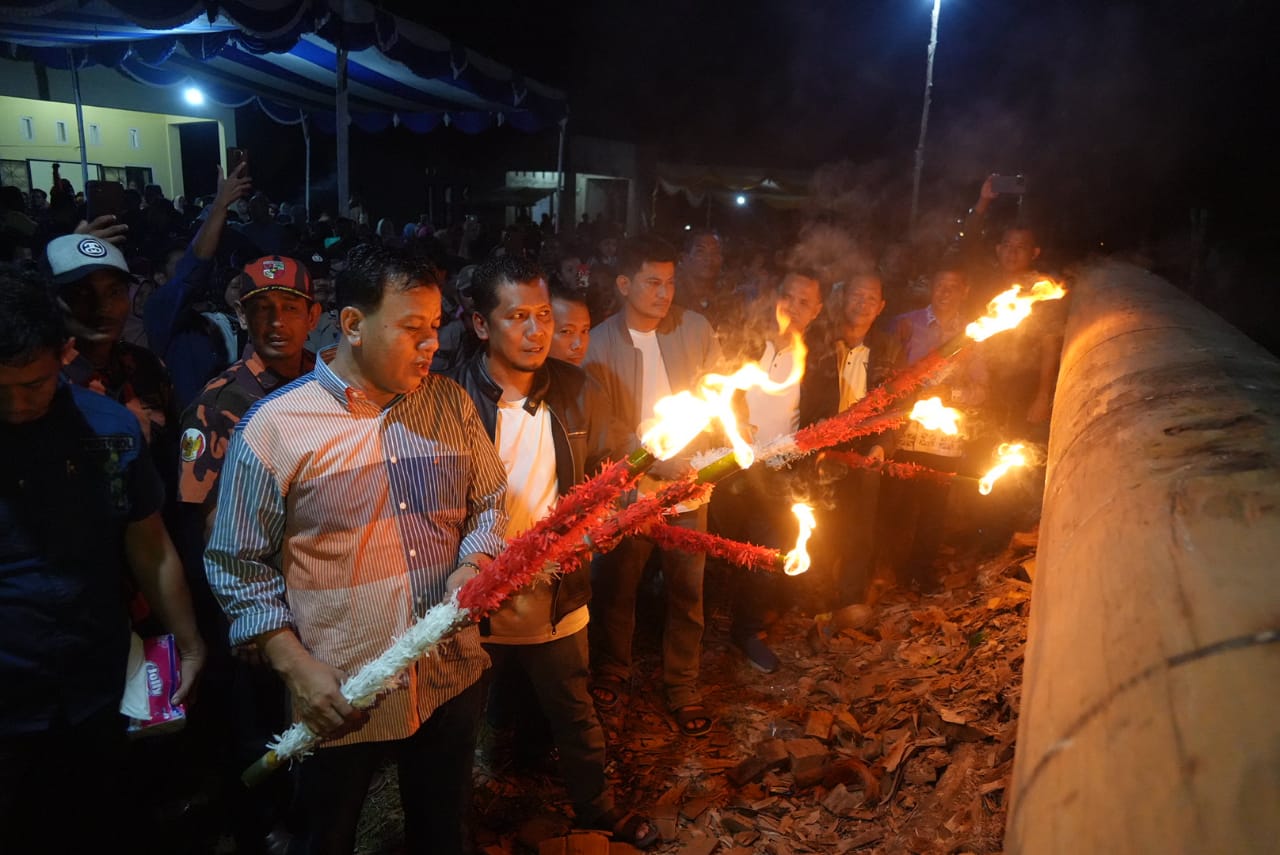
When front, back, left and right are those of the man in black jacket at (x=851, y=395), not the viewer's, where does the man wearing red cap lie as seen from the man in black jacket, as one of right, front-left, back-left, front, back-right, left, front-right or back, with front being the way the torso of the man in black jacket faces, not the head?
front-right

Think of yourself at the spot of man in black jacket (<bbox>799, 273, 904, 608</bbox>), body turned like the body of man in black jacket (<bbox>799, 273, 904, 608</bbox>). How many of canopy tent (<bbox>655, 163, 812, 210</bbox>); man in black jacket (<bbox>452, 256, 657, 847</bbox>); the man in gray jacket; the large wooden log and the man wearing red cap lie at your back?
1

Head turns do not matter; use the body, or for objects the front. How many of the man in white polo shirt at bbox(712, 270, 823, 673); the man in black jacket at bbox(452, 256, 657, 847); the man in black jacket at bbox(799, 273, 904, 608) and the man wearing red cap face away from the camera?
0

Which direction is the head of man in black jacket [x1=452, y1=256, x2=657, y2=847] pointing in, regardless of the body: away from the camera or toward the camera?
toward the camera

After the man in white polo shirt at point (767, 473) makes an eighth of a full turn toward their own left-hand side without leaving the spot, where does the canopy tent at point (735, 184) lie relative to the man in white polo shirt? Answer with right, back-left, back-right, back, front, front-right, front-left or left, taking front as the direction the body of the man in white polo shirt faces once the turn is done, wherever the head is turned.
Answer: left

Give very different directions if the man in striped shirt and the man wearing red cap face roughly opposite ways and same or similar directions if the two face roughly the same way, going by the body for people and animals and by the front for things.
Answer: same or similar directions

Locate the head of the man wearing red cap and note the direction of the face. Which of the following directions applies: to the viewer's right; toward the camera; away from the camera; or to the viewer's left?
toward the camera

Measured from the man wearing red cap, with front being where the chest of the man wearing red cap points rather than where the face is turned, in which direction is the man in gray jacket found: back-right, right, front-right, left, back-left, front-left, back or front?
front-left

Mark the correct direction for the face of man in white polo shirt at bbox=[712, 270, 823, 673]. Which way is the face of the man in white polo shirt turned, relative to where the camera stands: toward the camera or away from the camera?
toward the camera

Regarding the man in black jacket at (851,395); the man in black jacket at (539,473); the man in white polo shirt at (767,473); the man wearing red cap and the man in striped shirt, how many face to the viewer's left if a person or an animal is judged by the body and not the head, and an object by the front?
0

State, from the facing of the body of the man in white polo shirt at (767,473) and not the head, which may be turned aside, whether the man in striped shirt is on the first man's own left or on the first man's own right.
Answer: on the first man's own right

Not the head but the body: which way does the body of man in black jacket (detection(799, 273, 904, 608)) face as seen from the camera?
toward the camera

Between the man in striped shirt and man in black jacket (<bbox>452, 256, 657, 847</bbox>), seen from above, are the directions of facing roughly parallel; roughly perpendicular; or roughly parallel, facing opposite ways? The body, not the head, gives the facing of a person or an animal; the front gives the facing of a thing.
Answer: roughly parallel

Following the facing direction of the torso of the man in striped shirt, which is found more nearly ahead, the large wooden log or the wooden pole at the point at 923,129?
the large wooden log

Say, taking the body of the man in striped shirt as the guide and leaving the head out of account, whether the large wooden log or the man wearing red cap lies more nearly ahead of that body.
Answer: the large wooden log

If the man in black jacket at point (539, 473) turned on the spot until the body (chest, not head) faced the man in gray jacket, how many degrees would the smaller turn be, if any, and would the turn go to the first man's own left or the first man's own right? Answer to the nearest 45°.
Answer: approximately 90° to the first man's own left
